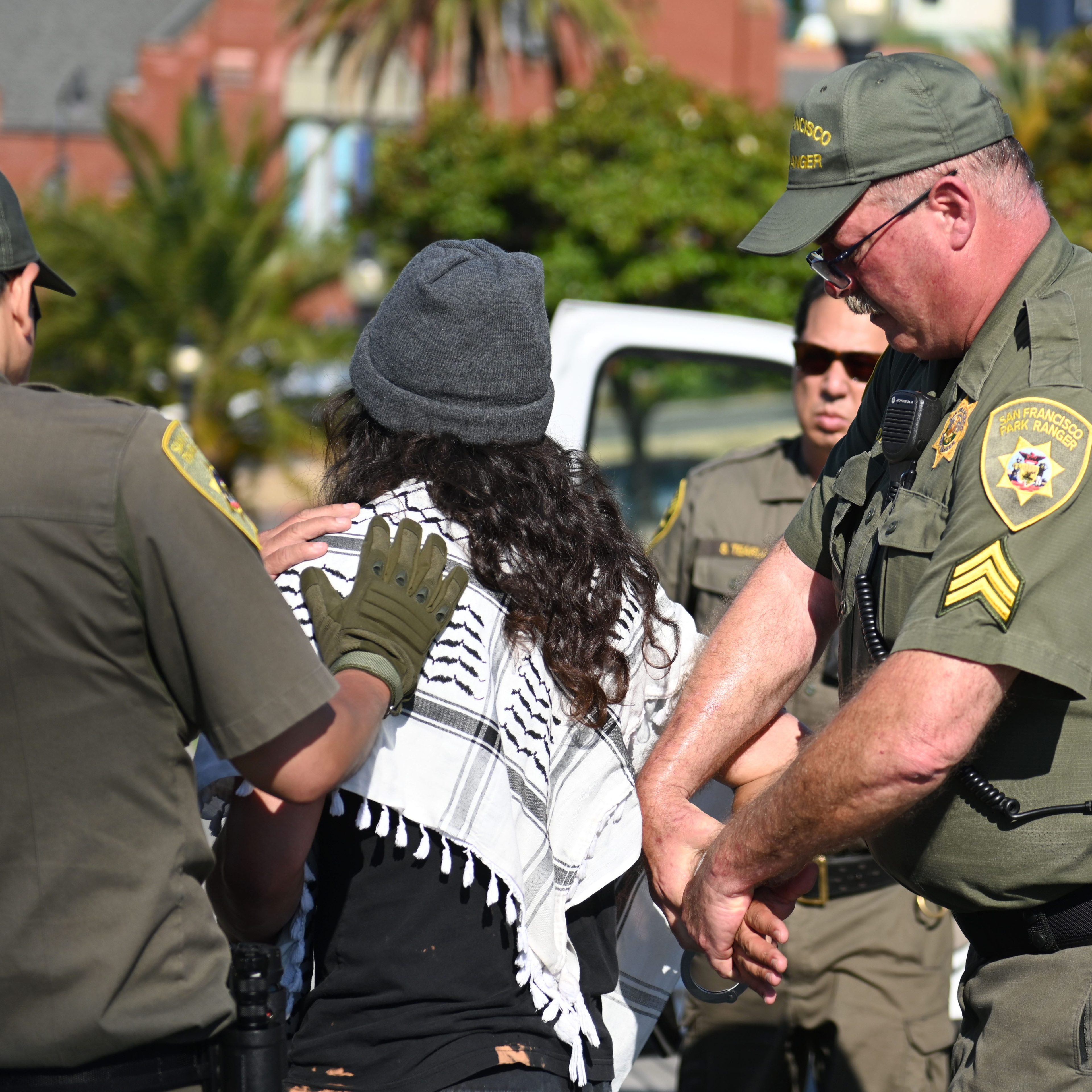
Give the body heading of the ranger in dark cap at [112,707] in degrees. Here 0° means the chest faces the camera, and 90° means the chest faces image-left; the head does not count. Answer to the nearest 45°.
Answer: approximately 225°

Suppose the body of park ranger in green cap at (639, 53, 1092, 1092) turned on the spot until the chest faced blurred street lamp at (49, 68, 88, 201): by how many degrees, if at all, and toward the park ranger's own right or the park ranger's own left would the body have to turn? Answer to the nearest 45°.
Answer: approximately 45° to the park ranger's own right

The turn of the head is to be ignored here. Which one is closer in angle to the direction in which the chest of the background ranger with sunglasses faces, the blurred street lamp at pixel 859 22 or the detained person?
the detained person

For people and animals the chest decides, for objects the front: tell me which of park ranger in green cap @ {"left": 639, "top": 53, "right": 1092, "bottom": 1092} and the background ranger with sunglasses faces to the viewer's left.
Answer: the park ranger in green cap

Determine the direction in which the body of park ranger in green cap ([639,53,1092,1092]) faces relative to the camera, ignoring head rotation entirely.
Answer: to the viewer's left

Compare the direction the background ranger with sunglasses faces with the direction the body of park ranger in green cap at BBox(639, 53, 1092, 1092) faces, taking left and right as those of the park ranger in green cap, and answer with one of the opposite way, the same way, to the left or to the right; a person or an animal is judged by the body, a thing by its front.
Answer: to the left

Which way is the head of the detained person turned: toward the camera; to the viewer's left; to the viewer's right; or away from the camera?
away from the camera
